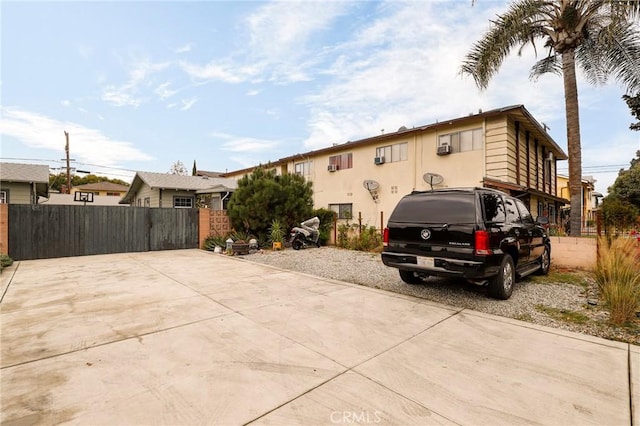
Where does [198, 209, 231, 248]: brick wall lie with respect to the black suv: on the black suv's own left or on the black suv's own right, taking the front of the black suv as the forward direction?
on the black suv's own left

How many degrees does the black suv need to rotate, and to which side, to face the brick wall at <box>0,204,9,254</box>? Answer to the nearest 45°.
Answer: approximately 135° to its left

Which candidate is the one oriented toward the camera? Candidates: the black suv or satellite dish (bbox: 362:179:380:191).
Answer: the satellite dish

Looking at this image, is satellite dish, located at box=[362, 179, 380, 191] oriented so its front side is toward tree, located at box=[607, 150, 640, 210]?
no

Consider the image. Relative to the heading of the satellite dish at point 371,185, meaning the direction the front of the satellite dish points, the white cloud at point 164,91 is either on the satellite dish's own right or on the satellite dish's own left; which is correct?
on the satellite dish's own right

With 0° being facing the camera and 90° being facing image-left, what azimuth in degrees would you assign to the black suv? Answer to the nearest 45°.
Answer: approximately 225°

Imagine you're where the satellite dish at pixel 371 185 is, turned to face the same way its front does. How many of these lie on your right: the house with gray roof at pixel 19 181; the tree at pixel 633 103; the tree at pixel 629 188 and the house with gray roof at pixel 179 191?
2

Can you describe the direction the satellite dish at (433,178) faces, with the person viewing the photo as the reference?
facing the viewer

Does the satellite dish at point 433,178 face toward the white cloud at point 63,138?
no

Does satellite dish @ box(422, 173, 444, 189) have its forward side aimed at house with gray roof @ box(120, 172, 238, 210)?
no

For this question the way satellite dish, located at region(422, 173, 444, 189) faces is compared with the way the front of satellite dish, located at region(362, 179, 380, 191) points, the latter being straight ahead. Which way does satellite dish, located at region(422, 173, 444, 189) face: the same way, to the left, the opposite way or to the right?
the same way

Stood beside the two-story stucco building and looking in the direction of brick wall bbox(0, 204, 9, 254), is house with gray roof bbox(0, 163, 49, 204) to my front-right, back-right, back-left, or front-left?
front-right

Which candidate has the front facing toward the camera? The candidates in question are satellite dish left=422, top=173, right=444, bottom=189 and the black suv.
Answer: the satellite dish

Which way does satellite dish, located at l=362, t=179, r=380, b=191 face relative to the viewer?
toward the camera

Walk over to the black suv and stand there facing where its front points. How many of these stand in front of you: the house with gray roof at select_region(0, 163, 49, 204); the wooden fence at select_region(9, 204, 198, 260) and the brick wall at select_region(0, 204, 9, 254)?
0
